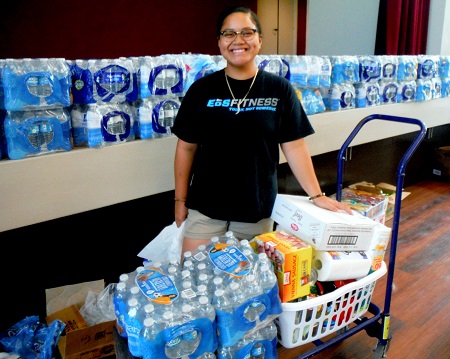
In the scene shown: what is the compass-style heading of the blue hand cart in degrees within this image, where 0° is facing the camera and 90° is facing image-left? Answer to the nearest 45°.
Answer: approximately 45°

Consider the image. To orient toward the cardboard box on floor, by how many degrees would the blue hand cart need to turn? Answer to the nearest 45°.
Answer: approximately 45° to its right

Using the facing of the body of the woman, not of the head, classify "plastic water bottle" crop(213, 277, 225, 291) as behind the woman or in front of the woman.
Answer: in front

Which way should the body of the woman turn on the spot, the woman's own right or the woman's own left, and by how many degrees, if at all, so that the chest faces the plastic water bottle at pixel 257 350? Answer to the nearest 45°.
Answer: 0° — they already face it

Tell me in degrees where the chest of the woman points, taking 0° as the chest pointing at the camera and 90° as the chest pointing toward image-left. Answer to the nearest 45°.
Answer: approximately 0°

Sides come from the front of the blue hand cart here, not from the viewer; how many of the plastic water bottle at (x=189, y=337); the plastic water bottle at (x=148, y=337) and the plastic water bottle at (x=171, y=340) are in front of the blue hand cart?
3
